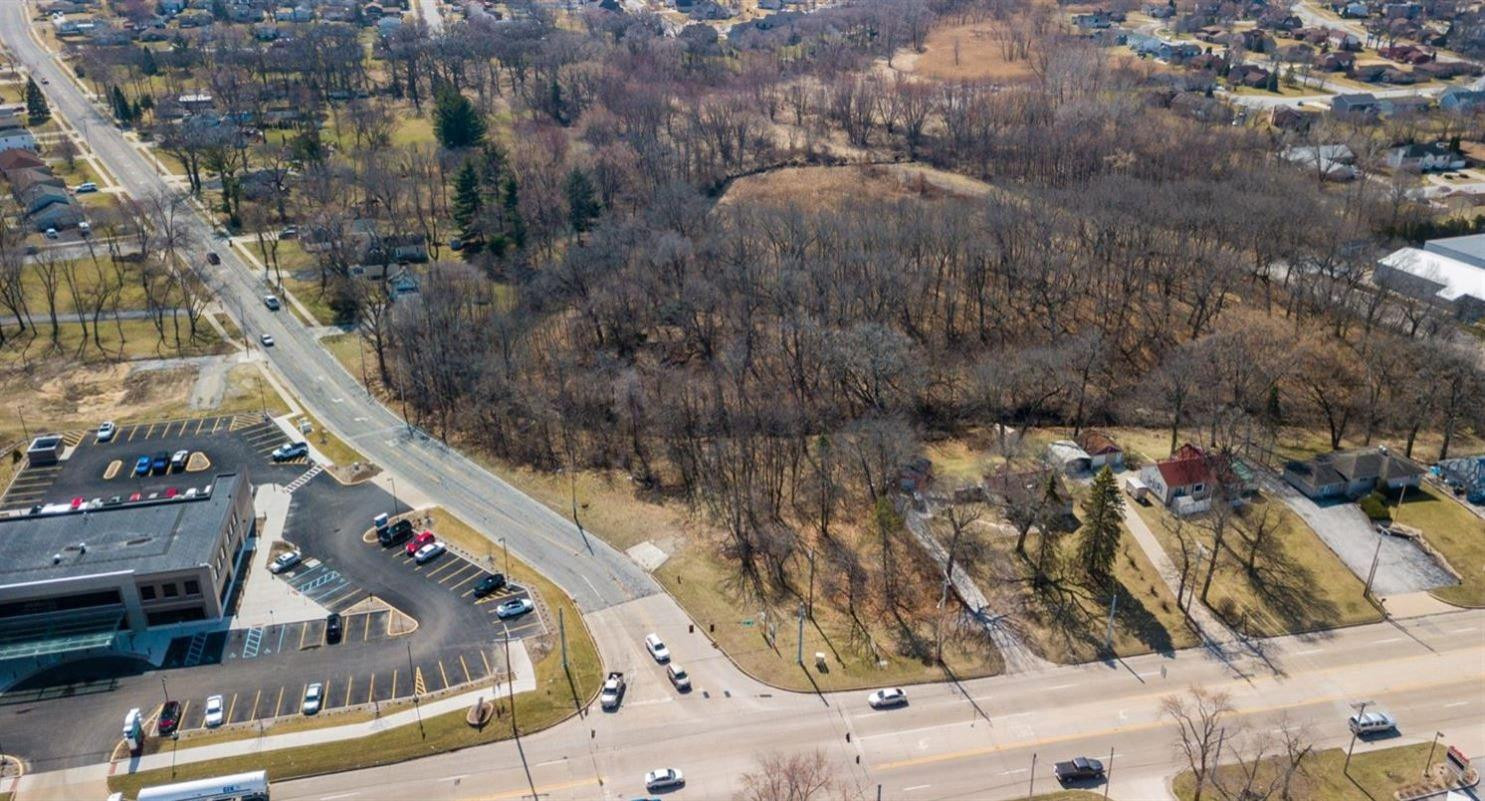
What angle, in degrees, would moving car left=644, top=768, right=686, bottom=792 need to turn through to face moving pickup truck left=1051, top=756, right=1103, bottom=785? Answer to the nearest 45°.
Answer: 0° — it already faces it

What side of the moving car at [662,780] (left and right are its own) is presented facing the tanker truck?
back

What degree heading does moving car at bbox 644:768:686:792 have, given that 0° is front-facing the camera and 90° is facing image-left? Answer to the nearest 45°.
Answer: approximately 270°

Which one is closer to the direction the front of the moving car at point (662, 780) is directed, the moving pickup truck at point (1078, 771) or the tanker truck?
the moving pickup truck
